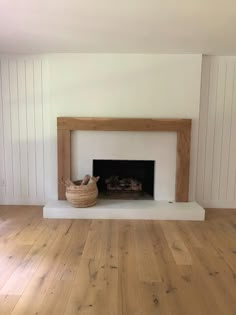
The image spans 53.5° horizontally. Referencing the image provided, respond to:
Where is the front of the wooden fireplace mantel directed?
toward the camera
